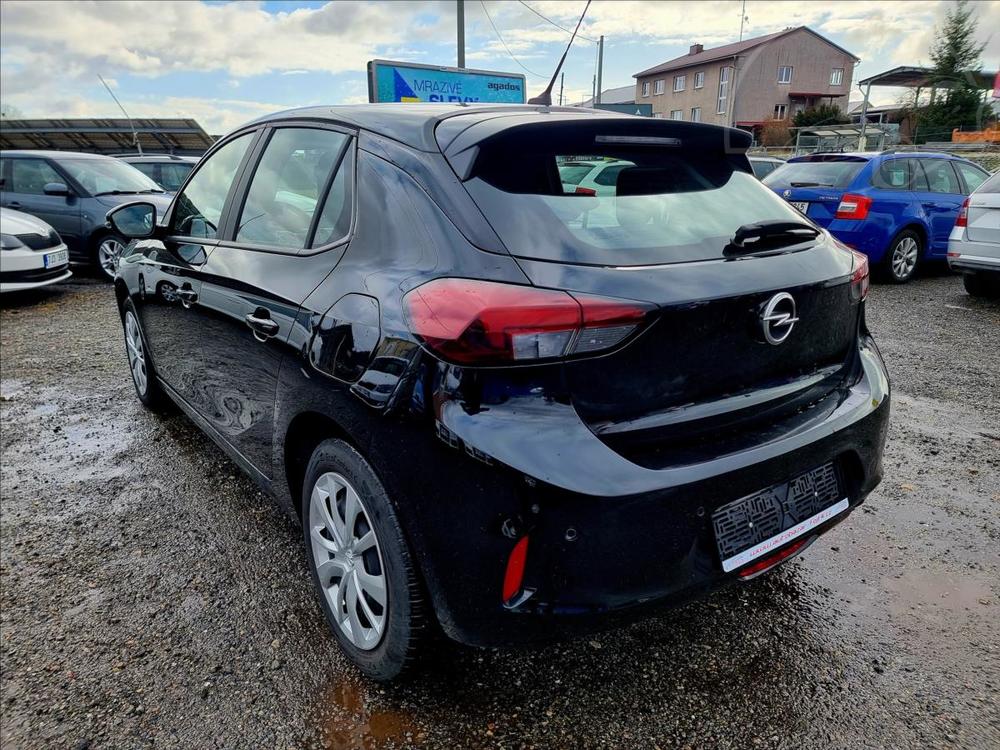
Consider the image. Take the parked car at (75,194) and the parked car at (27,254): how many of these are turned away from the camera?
0

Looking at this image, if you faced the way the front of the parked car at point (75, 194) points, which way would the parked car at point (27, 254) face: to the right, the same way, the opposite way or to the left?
the same way

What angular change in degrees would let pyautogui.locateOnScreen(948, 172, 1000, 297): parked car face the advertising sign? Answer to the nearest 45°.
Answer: approximately 90° to its left

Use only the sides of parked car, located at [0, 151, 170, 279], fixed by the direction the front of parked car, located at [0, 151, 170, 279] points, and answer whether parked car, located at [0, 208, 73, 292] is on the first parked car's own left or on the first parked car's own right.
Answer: on the first parked car's own right

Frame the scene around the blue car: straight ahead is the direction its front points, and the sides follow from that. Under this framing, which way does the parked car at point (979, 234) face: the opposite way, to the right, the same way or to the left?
the same way

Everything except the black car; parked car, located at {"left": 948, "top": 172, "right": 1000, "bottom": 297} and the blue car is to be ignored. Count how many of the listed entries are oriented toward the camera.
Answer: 0

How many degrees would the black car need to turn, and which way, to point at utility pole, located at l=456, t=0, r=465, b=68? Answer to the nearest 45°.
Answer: approximately 45° to its right

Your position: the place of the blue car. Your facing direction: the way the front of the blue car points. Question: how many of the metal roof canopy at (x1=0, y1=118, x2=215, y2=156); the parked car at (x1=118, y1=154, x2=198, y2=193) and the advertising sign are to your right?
0

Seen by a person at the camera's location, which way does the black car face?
facing away from the viewer and to the left of the viewer

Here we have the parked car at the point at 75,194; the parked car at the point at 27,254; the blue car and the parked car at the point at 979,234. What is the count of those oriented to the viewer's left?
0

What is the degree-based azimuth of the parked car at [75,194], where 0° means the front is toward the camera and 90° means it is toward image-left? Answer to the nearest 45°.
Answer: approximately 315°

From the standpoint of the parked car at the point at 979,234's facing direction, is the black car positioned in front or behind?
behind

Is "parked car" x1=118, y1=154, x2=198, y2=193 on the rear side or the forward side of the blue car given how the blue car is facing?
on the rear side

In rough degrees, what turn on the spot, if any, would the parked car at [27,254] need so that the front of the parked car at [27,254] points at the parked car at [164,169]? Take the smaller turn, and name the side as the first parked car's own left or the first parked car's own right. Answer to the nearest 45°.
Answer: approximately 90° to the first parked car's own left

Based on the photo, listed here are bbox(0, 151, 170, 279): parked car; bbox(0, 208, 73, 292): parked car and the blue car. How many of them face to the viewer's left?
0

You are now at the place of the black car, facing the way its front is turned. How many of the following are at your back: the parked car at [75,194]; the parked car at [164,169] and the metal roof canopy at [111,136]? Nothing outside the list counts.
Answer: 0

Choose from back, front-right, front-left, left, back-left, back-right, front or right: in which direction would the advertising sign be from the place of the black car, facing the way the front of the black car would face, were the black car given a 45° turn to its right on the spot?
front

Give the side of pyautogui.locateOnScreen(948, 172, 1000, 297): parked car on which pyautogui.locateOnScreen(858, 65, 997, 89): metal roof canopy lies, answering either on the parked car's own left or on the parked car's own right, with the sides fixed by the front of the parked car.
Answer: on the parked car's own left
